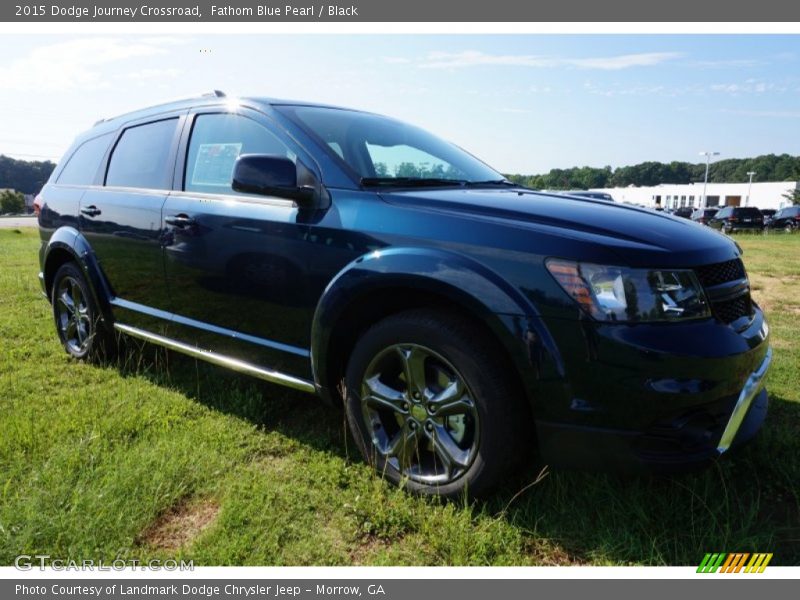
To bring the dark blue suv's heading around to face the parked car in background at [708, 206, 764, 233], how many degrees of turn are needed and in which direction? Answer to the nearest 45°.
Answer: approximately 90° to its left

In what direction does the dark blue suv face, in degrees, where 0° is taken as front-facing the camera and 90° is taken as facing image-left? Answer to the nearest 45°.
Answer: approximately 315°

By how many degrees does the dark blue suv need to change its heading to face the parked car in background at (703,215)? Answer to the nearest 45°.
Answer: approximately 90° to its left

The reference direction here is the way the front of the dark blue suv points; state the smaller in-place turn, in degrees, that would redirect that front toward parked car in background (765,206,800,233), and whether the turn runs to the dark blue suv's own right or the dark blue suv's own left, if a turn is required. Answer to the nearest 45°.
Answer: approximately 90° to the dark blue suv's own left
